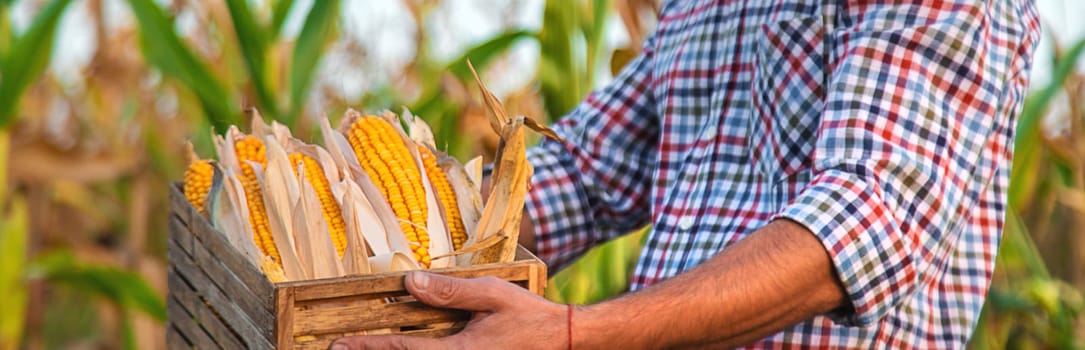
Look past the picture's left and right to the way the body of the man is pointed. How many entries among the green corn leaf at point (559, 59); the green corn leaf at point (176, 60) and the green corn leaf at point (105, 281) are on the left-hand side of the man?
0

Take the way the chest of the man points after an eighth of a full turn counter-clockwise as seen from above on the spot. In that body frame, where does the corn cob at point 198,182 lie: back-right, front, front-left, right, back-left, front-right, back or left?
right

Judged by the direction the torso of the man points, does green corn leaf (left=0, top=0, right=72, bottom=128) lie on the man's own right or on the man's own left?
on the man's own right

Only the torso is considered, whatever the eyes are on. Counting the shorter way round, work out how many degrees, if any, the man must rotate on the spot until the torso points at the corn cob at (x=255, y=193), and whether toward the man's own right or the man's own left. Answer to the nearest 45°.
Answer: approximately 45° to the man's own right

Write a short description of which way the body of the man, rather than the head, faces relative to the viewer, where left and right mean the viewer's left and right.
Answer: facing the viewer and to the left of the viewer

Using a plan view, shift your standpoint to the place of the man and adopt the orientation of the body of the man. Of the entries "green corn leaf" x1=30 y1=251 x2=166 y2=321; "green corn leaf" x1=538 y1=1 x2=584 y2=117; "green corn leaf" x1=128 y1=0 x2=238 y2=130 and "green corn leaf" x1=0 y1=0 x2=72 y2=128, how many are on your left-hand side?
0

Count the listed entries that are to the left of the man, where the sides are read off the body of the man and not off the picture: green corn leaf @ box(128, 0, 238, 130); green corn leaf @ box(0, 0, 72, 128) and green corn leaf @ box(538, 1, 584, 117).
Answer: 0

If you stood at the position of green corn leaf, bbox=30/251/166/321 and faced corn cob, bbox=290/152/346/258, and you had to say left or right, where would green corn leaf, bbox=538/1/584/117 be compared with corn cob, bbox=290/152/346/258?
left

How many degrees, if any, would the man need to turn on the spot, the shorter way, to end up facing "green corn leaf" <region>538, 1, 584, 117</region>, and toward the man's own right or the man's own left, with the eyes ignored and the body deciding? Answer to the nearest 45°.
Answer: approximately 90° to the man's own right

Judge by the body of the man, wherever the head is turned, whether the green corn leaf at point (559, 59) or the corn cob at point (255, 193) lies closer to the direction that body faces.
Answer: the corn cob

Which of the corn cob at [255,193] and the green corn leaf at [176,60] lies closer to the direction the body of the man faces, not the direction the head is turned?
the corn cob
